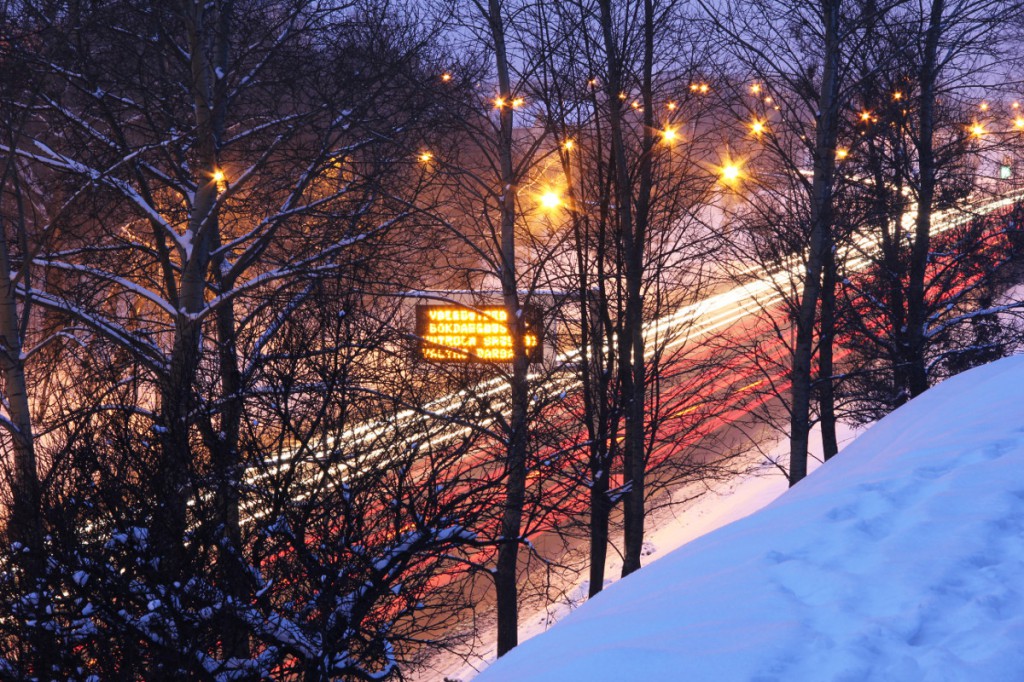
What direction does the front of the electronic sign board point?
toward the camera
